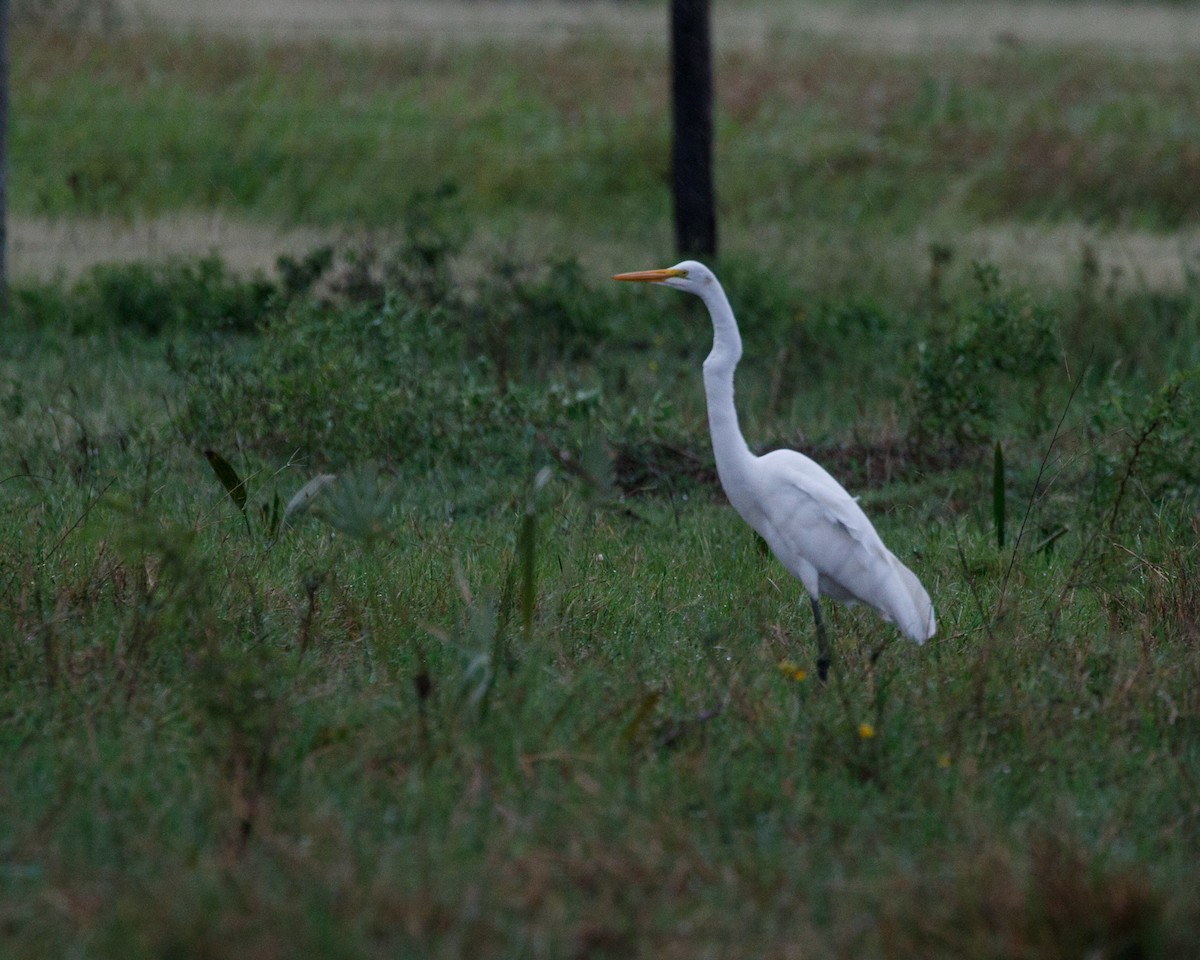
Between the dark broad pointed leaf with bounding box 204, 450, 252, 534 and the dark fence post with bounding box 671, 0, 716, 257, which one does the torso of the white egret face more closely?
the dark broad pointed leaf

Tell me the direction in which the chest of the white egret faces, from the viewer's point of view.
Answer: to the viewer's left

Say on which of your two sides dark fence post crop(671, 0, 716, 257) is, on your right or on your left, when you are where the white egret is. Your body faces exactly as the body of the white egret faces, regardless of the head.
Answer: on your right

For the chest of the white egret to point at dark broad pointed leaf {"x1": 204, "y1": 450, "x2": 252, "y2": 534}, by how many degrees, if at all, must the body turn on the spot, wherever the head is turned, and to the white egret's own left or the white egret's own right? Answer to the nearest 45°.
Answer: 0° — it already faces it
